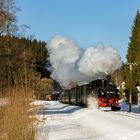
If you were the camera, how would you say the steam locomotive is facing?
facing the viewer and to the right of the viewer
